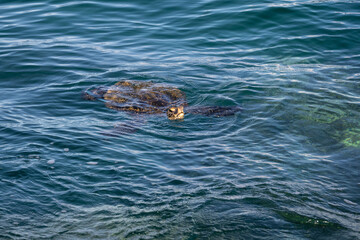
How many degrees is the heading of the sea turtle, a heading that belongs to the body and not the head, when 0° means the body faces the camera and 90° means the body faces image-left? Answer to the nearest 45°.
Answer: approximately 315°
